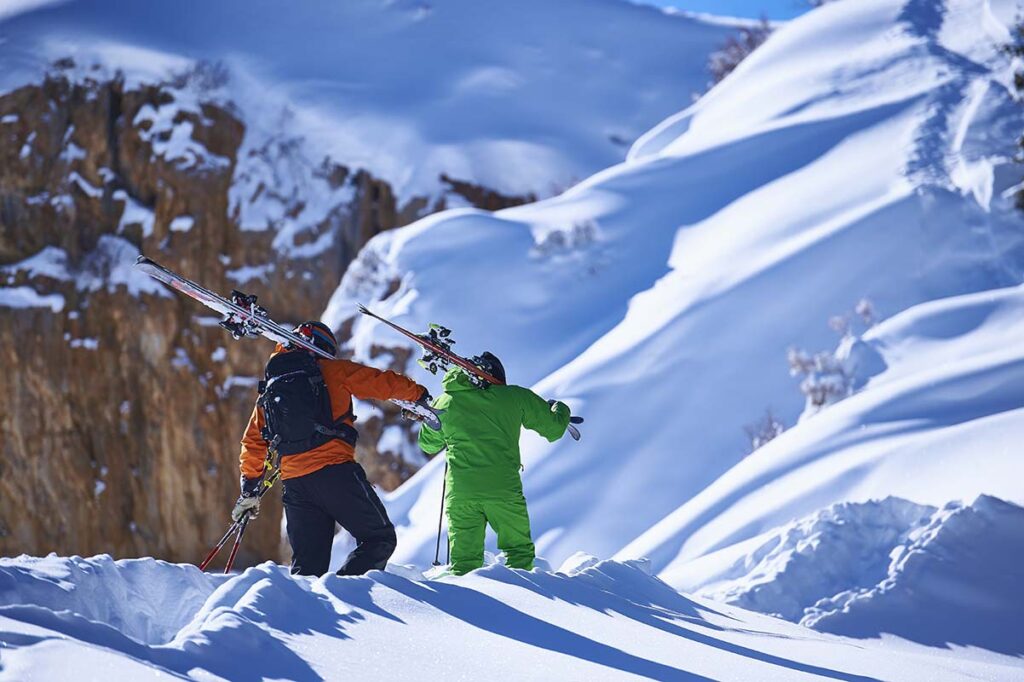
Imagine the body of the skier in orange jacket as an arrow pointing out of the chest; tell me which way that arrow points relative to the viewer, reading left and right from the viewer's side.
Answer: facing away from the viewer and to the right of the viewer

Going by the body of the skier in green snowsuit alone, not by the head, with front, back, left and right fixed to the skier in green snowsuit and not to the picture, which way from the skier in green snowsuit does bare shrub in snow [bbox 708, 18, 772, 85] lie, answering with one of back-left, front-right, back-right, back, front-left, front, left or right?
front

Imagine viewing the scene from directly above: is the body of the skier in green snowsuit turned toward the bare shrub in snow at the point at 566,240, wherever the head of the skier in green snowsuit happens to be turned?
yes

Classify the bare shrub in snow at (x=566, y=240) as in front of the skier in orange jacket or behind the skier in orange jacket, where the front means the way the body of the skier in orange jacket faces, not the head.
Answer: in front

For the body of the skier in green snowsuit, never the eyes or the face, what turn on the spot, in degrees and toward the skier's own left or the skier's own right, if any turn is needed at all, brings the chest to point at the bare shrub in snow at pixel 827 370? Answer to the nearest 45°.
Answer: approximately 45° to the skier's own right

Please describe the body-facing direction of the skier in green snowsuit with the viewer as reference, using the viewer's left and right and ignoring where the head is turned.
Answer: facing away from the viewer

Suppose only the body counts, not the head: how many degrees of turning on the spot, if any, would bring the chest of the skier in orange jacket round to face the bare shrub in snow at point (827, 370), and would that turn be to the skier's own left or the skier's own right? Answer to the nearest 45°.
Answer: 0° — they already face it
